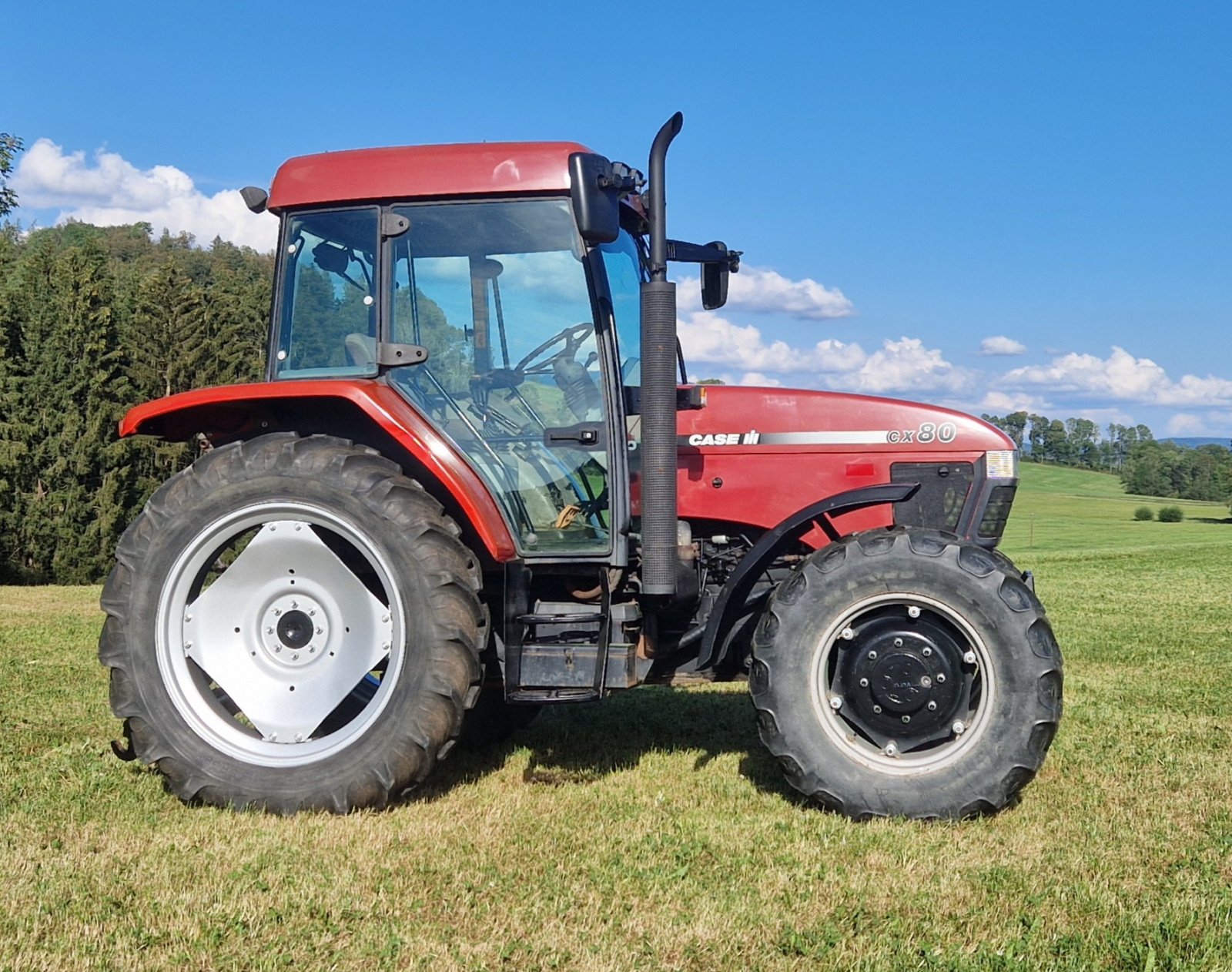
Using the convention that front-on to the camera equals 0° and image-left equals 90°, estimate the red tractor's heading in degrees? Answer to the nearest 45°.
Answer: approximately 270°
